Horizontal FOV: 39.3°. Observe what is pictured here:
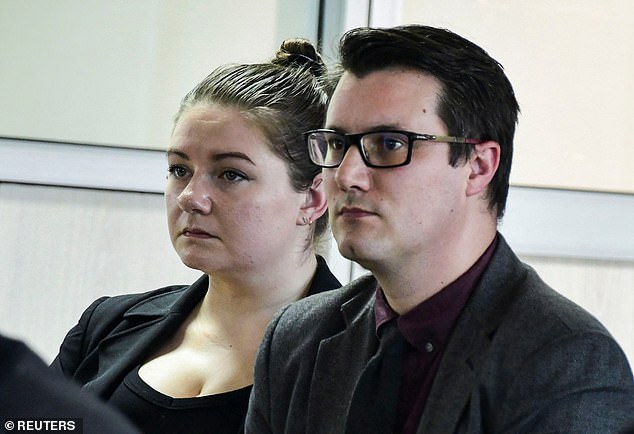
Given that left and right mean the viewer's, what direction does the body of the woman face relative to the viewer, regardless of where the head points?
facing the viewer and to the left of the viewer

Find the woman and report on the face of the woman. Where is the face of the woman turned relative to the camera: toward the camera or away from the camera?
toward the camera

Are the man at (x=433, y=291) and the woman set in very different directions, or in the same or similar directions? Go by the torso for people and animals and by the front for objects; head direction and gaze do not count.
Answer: same or similar directions

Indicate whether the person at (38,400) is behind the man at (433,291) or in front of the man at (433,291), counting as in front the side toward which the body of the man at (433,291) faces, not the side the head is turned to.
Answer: in front

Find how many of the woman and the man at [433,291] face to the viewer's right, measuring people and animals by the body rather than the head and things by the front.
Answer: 0

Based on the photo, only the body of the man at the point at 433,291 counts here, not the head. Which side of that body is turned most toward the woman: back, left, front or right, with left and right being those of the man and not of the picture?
right

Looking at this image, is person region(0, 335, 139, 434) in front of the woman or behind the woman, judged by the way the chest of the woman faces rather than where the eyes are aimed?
in front

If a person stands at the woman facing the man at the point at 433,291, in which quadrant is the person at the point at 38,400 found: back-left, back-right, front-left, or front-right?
front-right

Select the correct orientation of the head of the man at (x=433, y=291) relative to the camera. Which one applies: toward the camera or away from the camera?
toward the camera

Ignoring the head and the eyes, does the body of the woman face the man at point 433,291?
no

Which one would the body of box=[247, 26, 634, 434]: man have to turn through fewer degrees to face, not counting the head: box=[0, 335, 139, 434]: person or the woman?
the person
